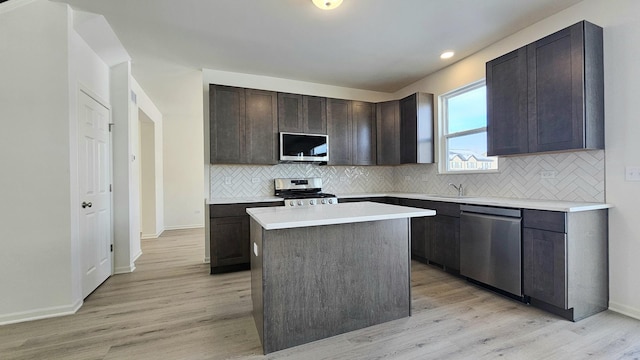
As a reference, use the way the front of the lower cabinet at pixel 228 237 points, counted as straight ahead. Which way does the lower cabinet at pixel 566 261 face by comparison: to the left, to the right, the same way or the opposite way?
to the right

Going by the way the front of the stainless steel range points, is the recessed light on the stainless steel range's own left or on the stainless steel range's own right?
on the stainless steel range's own left

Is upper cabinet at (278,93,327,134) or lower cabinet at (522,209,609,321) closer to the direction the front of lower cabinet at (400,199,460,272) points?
the upper cabinet

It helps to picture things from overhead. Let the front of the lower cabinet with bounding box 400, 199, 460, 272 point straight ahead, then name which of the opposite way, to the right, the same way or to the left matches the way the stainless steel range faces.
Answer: to the left

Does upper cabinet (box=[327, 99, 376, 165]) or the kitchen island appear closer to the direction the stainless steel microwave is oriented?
the kitchen island

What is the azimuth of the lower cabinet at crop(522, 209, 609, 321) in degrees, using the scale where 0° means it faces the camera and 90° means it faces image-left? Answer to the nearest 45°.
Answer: approximately 45°

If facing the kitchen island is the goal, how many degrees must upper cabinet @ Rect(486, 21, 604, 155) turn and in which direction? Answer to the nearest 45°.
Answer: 0° — it already faces it

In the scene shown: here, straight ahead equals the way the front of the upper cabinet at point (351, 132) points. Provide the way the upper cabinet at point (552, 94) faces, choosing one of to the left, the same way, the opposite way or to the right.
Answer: to the right

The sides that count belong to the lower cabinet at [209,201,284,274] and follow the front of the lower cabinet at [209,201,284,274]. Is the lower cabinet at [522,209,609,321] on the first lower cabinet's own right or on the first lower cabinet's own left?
on the first lower cabinet's own left

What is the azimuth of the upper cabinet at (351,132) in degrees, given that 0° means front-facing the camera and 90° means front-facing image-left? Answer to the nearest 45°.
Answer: approximately 0°

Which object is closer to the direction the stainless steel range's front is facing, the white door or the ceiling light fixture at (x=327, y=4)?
the ceiling light fixture
